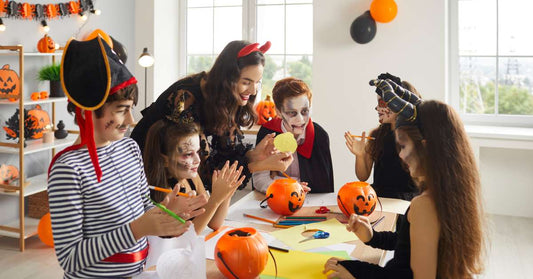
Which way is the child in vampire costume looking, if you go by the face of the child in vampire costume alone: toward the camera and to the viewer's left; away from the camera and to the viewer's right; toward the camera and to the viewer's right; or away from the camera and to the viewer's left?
toward the camera and to the viewer's left

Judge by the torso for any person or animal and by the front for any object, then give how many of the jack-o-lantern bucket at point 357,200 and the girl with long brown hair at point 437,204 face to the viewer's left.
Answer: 1

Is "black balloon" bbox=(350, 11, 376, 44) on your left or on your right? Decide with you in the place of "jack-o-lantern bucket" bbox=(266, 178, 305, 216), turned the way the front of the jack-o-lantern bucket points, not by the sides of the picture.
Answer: on your left

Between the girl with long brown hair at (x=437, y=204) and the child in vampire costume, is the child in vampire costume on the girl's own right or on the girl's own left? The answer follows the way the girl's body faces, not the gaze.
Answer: on the girl's own right

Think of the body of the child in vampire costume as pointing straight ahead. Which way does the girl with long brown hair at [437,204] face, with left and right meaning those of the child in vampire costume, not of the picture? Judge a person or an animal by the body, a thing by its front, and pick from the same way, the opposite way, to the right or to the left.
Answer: to the right

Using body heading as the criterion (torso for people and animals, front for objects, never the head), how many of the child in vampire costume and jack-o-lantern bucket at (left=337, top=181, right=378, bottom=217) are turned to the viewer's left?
0

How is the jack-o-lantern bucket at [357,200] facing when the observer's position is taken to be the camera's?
facing the viewer and to the right of the viewer

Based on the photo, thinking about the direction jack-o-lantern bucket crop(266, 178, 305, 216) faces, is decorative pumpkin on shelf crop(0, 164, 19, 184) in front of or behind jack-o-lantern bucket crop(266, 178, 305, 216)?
behind

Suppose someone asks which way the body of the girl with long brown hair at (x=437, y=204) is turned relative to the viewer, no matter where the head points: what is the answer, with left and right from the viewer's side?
facing to the left of the viewer

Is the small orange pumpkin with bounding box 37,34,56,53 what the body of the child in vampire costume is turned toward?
no

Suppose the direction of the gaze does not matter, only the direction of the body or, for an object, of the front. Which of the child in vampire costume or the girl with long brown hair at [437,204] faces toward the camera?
the child in vampire costume

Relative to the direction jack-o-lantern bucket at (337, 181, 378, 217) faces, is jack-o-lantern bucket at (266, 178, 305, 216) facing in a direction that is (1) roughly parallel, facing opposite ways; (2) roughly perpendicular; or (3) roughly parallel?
roughly parallel

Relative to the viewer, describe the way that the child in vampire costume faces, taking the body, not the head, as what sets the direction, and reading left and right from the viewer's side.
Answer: facing the viewer

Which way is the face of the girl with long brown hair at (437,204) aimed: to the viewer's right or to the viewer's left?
to the viewer's left

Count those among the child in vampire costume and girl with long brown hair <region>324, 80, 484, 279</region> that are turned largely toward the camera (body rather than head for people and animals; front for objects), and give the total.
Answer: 1
